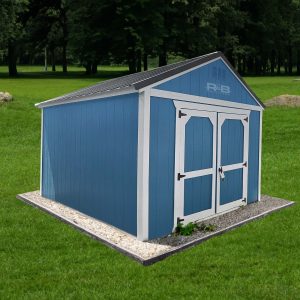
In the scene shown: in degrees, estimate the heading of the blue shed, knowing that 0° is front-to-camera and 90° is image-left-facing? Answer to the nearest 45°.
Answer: approximately 315°
